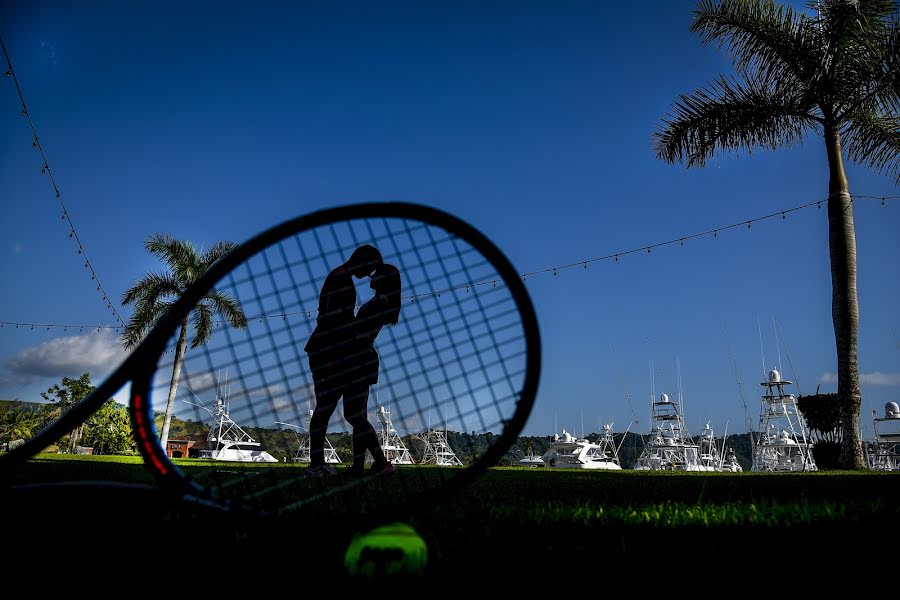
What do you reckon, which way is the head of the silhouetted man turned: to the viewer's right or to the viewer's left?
to the viewer's right

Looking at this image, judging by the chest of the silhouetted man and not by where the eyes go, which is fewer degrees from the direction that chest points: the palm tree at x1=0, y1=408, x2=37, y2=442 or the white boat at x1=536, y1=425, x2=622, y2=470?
the white boat

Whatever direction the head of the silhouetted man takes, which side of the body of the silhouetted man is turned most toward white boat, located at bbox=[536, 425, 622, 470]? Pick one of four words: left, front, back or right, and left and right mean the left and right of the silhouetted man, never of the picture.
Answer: left

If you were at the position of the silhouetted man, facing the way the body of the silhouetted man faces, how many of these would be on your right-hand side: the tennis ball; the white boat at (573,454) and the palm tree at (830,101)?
1

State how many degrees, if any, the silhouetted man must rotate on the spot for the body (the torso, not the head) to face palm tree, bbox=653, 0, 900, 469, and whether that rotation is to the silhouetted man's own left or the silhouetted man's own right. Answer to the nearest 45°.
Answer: approximately 45° to the silhouetted man's own left

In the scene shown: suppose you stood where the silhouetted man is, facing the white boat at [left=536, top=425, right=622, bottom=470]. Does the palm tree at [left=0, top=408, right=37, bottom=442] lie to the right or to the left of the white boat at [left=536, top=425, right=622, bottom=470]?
left

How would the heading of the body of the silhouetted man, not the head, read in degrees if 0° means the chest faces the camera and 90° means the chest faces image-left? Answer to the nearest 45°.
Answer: approximately 270°

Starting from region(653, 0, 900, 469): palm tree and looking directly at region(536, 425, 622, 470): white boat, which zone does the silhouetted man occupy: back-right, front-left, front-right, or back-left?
back-left

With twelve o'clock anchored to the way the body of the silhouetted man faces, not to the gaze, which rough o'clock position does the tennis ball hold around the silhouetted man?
The tennis ball is roughly at 3 o'clock from the silhouetted man.
